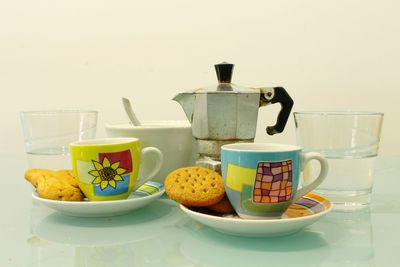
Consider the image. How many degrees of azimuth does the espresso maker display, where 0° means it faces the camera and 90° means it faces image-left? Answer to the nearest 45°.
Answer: approximately 90°
